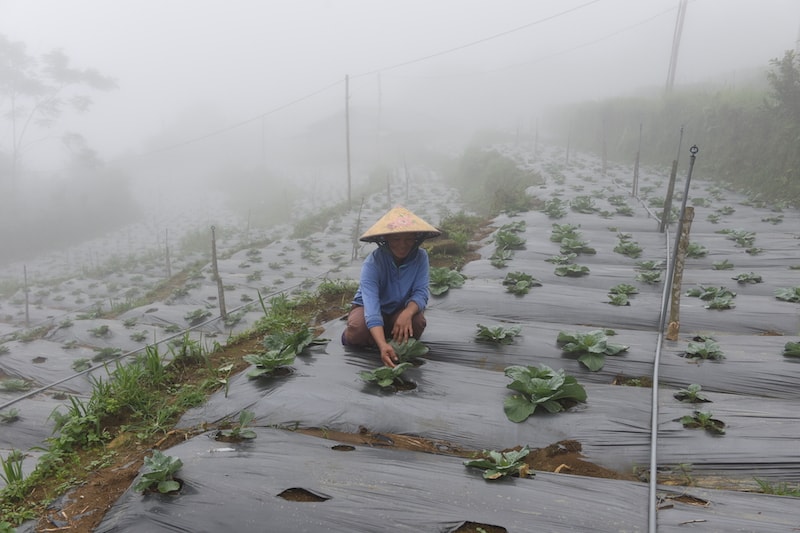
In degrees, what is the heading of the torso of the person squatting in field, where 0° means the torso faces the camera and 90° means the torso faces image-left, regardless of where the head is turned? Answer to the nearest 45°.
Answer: approximately 0°

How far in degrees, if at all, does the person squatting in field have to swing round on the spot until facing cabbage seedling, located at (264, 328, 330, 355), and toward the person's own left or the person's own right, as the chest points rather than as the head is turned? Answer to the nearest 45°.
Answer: approximately 90° to the person's own right

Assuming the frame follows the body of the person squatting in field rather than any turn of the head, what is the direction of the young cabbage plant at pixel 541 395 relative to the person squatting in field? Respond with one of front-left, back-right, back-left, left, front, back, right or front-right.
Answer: front-left

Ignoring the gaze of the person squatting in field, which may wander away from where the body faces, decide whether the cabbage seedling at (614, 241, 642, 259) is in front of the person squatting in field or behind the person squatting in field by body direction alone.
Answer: behind

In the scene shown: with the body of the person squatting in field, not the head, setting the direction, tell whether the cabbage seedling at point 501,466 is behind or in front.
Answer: in front

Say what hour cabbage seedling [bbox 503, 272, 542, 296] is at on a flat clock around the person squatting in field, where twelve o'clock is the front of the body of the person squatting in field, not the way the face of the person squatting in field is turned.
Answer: The cabbage seedling is roughly at 7 o'clock from the person squatting in field.

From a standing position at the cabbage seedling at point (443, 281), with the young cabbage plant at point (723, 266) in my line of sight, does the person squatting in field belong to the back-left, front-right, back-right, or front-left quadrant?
back-right

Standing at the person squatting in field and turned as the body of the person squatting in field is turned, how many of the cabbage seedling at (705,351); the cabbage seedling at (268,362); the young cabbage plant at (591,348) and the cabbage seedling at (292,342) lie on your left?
2

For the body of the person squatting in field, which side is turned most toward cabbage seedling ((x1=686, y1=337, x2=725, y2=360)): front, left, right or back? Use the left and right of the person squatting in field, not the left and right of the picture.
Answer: left

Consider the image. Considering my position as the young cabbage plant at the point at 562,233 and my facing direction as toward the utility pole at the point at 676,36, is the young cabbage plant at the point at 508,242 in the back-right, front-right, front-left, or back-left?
back-left
